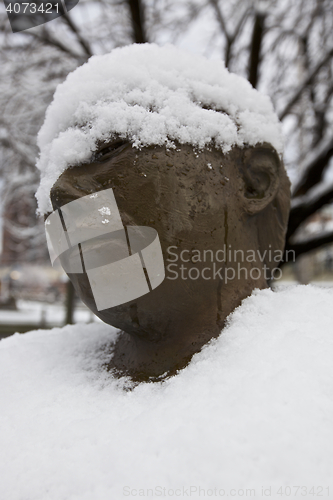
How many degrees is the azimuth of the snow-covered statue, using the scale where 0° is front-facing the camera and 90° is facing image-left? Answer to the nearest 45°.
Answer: approximately 45°
